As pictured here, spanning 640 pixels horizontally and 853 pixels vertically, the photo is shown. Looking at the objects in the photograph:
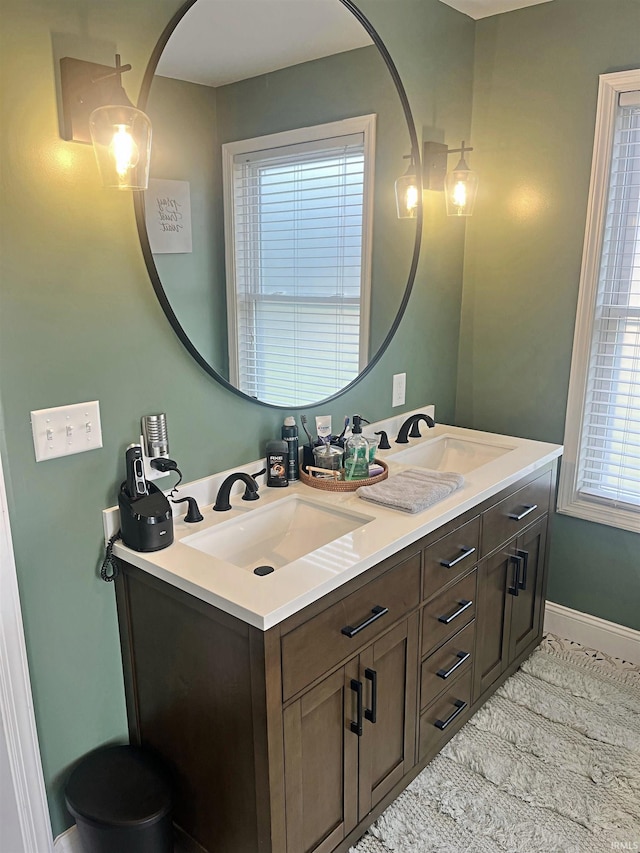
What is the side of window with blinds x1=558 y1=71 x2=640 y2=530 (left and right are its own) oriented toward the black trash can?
front

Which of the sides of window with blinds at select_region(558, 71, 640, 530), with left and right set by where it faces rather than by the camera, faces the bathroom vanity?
front

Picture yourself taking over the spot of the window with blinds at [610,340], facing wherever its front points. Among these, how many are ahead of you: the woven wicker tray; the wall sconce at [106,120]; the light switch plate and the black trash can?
4

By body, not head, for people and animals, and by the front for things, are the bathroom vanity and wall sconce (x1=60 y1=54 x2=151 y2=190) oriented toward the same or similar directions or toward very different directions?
same or similar directions

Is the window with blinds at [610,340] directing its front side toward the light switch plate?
yes

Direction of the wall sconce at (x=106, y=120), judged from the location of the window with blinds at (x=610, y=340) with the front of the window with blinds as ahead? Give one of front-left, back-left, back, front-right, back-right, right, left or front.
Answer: front

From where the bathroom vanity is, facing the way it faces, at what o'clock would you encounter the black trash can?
The black trash can is roughly at 4 o'clock from the bathroom vanity.

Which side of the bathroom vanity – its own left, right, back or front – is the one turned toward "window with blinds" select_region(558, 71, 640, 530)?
left

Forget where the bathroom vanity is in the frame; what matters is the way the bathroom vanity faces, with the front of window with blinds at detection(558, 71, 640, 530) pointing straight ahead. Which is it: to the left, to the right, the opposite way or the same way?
to the left

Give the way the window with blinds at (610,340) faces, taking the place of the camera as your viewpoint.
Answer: facing the viewer and to the left of the viewer

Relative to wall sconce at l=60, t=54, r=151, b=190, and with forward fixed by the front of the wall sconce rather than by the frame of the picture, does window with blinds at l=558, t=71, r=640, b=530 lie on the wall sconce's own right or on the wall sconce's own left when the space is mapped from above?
on the wall sconce's own left

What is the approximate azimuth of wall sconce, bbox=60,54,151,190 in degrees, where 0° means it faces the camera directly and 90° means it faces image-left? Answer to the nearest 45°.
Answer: approximately 315°

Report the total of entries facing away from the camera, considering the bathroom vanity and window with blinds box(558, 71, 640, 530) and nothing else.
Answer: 0
